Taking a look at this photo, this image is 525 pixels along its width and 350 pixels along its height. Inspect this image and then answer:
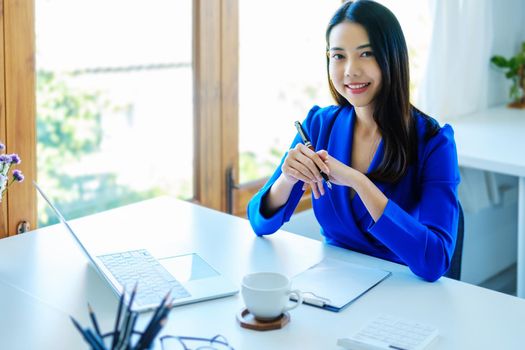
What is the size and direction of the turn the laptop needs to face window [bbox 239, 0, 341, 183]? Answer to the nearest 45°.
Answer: approximately 90° to its left

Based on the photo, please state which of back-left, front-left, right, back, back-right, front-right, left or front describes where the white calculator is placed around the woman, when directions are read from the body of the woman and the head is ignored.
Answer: front-left

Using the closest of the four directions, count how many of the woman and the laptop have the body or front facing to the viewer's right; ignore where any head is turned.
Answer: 1

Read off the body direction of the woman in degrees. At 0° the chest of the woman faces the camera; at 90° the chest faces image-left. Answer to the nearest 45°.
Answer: approximately 45°

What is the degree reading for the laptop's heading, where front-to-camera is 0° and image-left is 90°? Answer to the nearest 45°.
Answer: approximately 270°

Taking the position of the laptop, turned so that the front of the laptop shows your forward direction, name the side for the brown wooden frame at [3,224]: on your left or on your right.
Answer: on your left

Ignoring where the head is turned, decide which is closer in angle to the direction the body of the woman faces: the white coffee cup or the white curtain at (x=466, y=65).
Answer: the white coffee cup

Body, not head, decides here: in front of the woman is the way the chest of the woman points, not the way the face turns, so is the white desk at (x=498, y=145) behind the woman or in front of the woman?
behind
